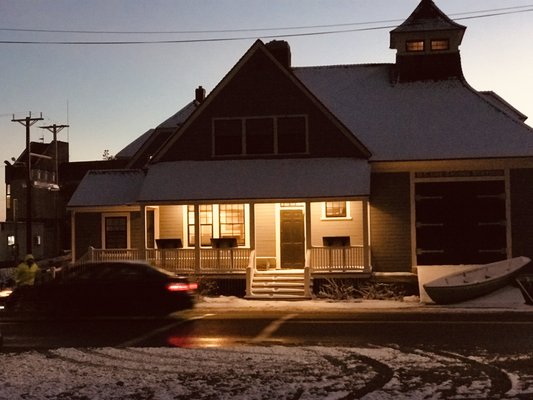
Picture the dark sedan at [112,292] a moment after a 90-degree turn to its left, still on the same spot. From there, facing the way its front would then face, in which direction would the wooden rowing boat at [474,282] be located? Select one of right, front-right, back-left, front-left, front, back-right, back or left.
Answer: left

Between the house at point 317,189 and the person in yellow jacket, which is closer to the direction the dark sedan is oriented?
the person in yellow jacket

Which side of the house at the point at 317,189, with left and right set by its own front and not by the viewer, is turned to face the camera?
front

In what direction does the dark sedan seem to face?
to the viewer's left

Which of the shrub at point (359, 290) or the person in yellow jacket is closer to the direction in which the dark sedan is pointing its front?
the person in yellow jacket

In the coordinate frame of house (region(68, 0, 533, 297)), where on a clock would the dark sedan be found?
The dark sedan is roughly at 1 o'clock from the house.

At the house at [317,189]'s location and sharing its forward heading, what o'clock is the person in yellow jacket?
The person in yellow jacket is roughly at 2 o'clock from the house.

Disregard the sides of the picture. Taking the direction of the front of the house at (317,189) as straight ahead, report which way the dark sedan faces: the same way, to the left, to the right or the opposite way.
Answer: to the right

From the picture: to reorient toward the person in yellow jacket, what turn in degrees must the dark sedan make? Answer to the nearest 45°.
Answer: approximately 45° to its right

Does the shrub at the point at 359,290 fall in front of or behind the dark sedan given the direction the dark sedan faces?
behind

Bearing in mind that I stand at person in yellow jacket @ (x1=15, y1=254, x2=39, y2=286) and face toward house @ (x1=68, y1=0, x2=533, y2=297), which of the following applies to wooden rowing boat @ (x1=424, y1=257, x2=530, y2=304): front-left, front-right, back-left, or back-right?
front-right

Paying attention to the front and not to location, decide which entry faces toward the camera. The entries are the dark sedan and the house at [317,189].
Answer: the house

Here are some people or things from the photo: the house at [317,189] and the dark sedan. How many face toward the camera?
1
